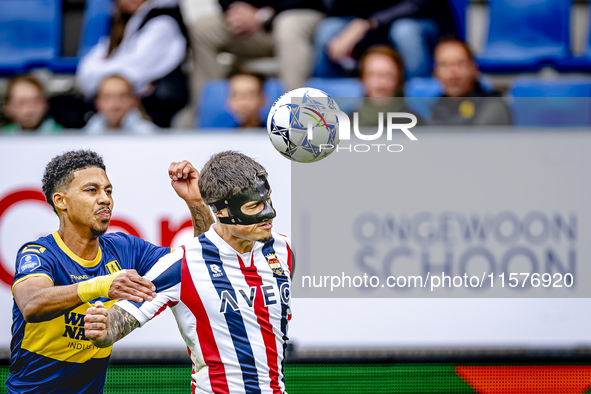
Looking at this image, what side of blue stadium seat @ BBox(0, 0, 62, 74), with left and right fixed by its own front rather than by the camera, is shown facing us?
front

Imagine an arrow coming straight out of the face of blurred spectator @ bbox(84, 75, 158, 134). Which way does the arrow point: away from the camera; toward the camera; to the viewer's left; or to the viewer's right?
toward the camera

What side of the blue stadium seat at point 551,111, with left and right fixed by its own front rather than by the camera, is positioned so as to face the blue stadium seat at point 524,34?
back

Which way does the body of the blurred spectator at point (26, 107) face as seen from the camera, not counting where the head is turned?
toward the camera

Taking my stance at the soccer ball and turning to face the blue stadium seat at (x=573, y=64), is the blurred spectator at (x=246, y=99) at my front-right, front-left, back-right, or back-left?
front-left

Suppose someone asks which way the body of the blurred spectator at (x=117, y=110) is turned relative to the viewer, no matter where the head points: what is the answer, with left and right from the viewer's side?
facing the viewer

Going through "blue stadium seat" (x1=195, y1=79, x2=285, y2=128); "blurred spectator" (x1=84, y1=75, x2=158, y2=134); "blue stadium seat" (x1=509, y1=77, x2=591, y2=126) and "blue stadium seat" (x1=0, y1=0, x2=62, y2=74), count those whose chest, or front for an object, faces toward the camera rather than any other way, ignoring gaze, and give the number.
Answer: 4

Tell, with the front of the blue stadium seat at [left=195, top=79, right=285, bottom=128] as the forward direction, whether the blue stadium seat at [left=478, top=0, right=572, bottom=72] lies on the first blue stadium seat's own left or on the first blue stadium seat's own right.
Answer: on the first blue stadium seat's own left

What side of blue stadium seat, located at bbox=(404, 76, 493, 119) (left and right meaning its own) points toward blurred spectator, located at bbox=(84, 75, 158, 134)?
right

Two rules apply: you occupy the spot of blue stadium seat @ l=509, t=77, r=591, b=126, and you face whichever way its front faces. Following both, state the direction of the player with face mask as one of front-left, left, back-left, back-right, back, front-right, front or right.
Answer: front-right

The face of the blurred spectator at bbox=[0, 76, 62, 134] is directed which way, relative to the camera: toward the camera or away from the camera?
toward the camera

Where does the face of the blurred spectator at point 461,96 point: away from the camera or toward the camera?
toward the camera

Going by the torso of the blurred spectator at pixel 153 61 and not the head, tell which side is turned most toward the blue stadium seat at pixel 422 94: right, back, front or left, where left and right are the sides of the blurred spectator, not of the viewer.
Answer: left
